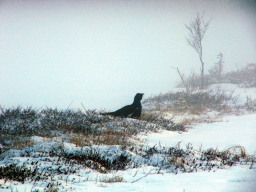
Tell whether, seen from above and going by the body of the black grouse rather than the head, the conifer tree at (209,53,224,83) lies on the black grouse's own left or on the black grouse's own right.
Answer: on the black grouse's own left

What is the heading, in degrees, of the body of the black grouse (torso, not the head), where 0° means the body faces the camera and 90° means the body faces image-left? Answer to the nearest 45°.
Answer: approximately 270°
